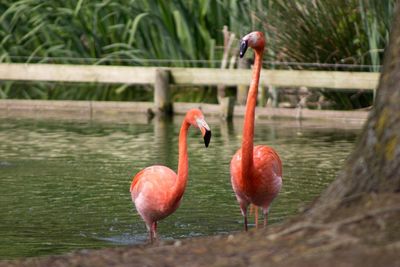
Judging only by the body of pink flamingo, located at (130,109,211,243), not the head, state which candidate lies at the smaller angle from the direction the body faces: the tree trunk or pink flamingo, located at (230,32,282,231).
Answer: the tree trunk

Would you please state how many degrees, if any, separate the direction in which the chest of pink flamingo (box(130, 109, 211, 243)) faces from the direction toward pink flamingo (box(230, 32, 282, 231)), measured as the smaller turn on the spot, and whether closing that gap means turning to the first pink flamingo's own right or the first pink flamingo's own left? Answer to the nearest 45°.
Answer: approximately 45° to the first pink flamingo's own left

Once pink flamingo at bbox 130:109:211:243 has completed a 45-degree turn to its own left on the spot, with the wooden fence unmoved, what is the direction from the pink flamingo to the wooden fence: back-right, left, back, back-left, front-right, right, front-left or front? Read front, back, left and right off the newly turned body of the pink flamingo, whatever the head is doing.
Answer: left

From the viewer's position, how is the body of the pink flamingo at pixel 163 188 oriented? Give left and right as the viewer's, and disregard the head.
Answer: facing the viewer and to the right of the viewer
